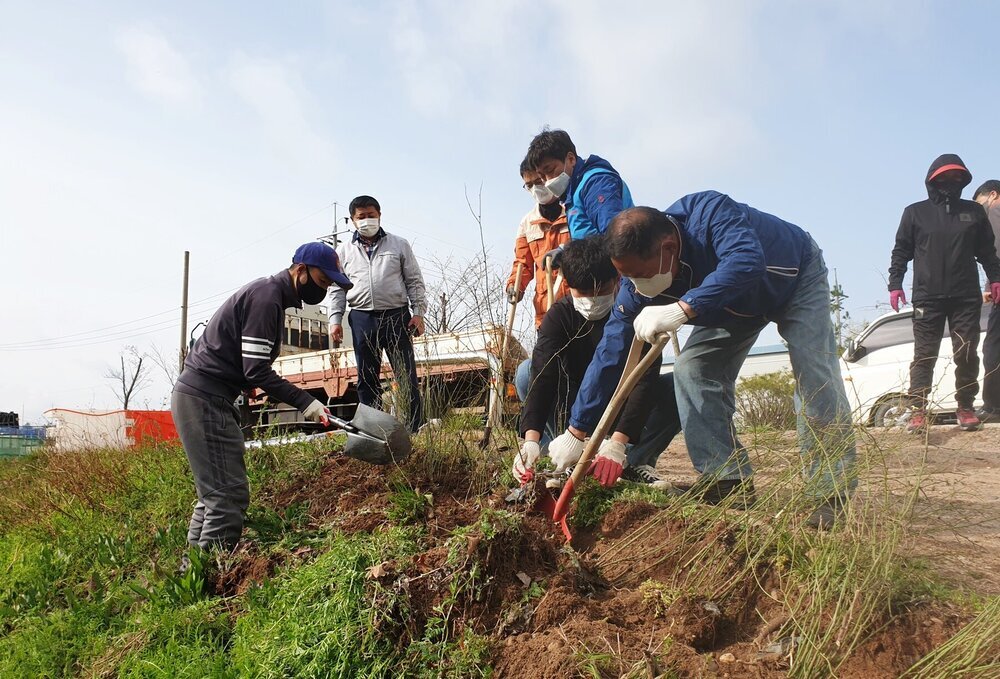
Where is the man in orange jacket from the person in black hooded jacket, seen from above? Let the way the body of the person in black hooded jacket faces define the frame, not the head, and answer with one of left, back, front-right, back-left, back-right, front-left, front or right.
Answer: front-right

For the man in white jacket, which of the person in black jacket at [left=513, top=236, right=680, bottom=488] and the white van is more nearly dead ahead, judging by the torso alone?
the person in black jacket

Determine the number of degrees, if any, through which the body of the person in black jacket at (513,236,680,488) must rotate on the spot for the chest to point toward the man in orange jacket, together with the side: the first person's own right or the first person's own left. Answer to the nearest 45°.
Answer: approximately 180°

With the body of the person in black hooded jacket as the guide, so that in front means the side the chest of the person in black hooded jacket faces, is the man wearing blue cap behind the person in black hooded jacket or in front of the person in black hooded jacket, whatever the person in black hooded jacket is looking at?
in front

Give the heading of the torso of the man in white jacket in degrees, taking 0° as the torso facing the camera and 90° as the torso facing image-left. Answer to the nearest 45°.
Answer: approximately 0°

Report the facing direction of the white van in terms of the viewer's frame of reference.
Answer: facing to the left of the viewer

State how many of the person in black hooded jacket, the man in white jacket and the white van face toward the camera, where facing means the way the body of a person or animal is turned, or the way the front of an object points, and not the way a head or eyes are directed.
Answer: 2

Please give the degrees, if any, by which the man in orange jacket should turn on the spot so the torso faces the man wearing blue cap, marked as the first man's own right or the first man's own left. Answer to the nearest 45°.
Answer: approximately 45° to the first man's own right

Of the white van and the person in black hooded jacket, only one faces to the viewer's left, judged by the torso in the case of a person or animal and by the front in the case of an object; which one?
the white van
